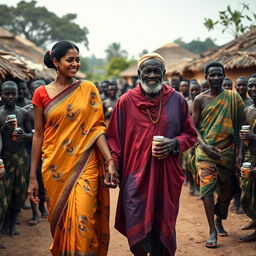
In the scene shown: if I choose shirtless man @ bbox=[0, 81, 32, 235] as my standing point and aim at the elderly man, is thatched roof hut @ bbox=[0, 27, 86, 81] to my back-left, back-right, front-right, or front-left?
back-left

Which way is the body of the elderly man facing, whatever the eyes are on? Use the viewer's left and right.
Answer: facing the viewer

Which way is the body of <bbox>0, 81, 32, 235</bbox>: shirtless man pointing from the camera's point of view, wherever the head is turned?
toward the camera

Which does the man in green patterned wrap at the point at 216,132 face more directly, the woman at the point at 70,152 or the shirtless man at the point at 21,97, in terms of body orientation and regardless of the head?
the woman

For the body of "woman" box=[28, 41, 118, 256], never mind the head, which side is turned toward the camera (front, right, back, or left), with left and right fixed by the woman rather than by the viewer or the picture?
front

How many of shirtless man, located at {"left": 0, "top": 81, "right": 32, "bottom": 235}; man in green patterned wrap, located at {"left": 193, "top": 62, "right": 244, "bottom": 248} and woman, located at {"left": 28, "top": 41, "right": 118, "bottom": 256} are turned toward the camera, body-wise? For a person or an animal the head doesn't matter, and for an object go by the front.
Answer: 3

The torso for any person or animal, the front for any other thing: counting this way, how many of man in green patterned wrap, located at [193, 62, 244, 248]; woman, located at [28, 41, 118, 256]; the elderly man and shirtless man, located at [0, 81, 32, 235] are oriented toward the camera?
4

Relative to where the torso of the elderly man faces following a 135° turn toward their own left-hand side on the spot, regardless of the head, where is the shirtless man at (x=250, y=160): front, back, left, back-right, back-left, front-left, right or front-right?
front

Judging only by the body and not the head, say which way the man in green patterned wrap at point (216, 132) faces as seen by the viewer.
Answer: toward the camera

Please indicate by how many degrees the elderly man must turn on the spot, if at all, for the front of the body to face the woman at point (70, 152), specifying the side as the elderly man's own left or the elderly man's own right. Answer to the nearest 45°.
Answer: approximately 90° to the elderly man's own right

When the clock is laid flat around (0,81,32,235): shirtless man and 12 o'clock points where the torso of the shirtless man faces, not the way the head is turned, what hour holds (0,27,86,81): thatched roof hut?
The thatched roof hut is roughly at 6 o'clock from the shirtless man.

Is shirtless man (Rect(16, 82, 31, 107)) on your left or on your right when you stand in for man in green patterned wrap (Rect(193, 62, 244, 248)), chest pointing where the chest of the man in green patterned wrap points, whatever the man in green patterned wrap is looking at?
on your right

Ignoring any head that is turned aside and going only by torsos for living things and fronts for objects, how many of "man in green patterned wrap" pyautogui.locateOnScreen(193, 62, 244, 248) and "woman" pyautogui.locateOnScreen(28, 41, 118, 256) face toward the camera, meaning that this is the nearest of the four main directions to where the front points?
2
